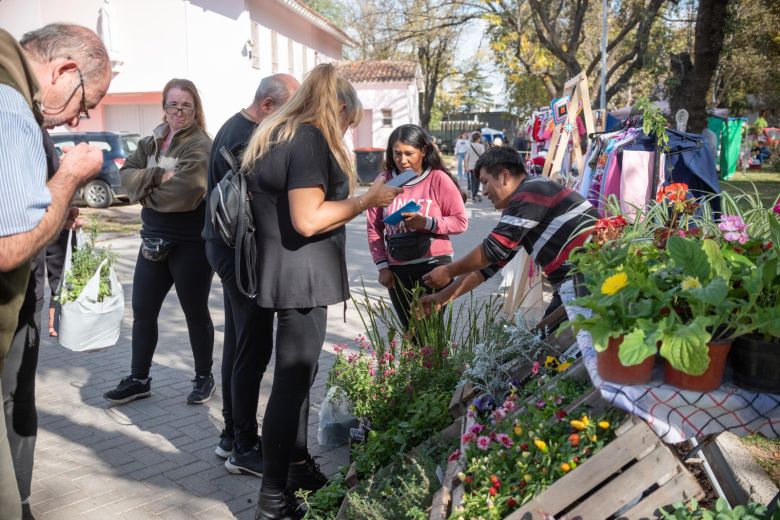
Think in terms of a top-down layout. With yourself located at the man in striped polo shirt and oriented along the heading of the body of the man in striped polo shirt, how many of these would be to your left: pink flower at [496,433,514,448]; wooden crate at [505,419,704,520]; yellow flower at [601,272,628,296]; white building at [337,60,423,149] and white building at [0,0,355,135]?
3

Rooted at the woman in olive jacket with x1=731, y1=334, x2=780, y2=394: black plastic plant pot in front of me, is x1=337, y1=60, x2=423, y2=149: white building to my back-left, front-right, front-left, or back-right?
back-left

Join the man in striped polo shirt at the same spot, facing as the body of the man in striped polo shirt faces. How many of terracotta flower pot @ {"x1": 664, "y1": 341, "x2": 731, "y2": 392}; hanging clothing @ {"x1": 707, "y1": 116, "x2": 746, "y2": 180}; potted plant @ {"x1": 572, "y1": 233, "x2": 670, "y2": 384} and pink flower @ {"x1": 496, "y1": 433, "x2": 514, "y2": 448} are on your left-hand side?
3

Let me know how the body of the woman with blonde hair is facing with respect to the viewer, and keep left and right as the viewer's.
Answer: facing to the right of the viewer

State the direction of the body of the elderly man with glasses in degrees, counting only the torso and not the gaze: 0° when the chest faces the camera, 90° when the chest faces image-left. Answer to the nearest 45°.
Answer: approximately 270°

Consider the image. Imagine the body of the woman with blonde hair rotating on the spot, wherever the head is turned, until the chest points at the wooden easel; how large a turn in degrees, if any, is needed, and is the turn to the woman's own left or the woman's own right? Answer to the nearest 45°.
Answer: approximately 45° to the woman's own left

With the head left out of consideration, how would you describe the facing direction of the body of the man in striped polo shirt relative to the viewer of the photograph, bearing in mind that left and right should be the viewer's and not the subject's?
facing to the left of the viewer

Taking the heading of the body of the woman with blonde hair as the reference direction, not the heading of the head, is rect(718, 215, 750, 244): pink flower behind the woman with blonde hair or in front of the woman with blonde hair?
in front

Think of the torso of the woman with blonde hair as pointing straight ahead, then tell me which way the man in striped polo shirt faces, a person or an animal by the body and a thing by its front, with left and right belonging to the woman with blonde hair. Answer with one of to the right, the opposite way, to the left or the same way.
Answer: the opposite way

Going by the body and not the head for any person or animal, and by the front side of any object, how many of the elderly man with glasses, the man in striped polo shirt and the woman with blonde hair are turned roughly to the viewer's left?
1

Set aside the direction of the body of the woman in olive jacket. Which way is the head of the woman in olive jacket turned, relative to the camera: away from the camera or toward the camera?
toward the camera

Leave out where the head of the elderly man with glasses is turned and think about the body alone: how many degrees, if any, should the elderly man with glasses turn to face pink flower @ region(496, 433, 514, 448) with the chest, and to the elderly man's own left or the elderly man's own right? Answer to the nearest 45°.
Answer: approximately 45° to the elderly man's own right

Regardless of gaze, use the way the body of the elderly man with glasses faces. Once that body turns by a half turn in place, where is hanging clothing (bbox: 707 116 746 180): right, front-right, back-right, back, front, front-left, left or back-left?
back-right
